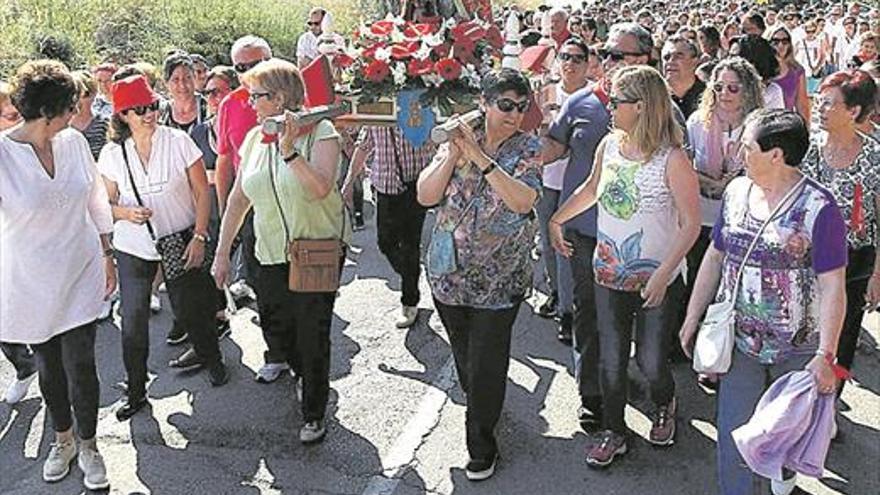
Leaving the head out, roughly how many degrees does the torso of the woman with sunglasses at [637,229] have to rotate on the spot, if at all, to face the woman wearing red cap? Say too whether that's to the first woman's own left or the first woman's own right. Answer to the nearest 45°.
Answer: approximately 45° to the first woman's own right

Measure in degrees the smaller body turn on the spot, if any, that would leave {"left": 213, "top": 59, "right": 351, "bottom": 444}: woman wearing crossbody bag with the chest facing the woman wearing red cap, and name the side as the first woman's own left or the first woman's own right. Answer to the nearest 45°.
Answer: approximately 90° to the first woman's own right

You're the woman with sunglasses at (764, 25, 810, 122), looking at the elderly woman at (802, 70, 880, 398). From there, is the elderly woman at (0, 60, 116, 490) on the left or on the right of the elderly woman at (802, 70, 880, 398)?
right

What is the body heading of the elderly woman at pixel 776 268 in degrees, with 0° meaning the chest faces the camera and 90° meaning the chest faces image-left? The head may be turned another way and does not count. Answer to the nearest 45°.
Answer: approximately 45°

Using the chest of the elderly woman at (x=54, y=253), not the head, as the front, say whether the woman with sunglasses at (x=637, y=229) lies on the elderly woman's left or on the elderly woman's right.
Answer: on the elderly woman's left

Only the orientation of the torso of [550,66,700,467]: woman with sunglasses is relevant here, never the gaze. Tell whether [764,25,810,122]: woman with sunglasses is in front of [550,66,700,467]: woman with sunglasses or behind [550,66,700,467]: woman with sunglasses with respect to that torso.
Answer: behind

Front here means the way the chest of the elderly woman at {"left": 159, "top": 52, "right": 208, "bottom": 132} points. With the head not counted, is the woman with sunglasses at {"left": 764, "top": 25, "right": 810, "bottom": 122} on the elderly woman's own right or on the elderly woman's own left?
on the elderly woman's own left

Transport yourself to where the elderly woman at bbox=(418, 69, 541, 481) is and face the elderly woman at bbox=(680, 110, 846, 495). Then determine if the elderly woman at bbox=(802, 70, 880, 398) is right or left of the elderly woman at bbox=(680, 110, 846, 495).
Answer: left
